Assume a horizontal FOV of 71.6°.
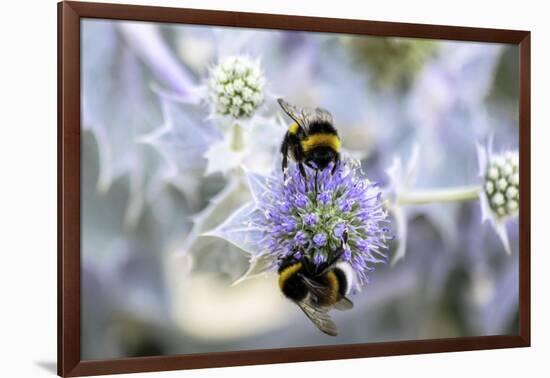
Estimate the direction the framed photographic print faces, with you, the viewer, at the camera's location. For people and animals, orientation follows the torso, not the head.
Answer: facing the viewer and to the right of the viewer
